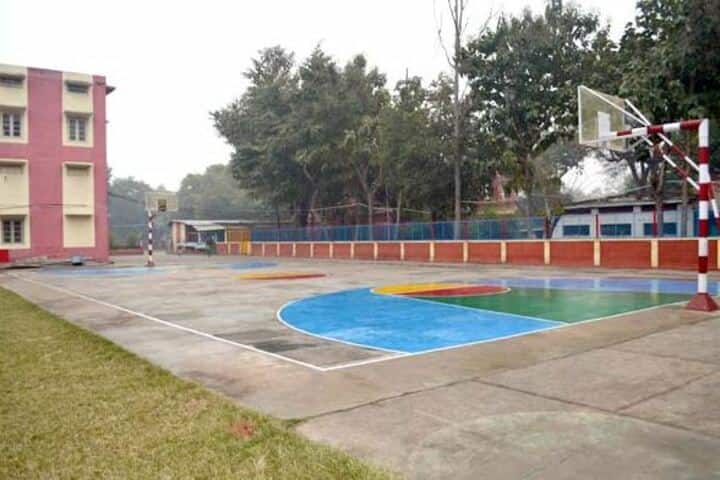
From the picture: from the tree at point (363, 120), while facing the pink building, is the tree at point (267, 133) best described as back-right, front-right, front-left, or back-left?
front-right

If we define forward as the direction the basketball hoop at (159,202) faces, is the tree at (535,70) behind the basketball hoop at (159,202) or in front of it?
in front

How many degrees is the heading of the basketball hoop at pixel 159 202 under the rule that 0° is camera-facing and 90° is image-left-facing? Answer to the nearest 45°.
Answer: approximately 315°

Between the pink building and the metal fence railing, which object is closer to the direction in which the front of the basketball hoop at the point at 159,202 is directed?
the metal fence railing

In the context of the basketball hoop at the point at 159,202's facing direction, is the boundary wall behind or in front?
in front

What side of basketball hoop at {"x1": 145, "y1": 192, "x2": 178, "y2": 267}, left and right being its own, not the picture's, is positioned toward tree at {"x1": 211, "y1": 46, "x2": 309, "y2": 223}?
left

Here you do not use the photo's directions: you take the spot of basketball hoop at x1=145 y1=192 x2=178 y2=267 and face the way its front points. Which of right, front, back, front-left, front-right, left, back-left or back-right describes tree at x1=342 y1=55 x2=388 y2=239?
front-left
